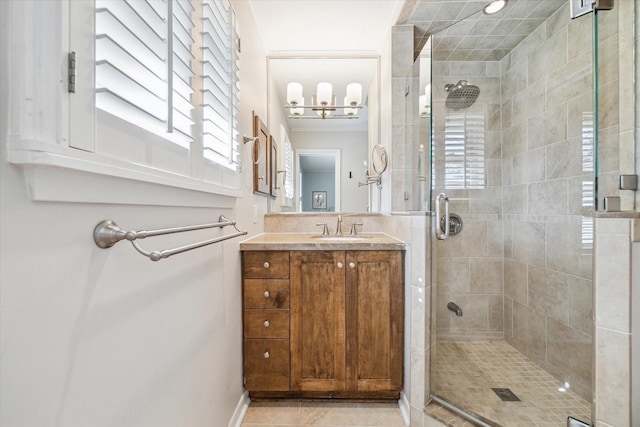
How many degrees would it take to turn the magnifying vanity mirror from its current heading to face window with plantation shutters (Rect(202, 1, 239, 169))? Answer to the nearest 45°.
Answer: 0° — it already faces it

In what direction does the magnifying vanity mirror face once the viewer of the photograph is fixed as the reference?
facing the viewer and to the left of the viewer

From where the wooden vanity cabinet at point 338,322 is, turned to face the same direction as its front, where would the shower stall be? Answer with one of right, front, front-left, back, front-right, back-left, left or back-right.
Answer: left

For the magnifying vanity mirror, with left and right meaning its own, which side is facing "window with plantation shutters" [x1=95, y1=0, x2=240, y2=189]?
front

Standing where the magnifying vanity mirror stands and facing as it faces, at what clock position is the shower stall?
The shower stall is roughly at 8 o'clock from the magnifying vanity mirror.

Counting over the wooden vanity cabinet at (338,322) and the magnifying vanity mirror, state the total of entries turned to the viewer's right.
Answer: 0

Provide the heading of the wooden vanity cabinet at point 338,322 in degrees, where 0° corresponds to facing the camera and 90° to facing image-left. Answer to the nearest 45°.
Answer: approximately 0°
